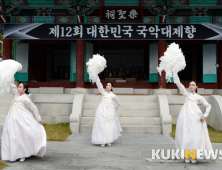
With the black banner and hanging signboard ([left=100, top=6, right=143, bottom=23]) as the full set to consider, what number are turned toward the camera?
2

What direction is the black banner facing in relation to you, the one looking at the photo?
facing the viewer

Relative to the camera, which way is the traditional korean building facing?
toward the camera

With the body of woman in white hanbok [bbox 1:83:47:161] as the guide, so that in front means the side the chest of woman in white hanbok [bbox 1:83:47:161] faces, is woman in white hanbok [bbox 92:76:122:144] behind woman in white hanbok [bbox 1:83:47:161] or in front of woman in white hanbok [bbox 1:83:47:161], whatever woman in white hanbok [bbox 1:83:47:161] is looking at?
behind

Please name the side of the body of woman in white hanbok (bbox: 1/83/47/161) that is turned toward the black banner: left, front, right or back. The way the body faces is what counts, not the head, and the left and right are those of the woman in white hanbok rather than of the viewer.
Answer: back

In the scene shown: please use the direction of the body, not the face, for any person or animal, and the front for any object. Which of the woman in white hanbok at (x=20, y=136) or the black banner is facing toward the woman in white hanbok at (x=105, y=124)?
the black banner

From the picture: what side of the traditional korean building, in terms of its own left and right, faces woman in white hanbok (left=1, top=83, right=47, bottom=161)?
front

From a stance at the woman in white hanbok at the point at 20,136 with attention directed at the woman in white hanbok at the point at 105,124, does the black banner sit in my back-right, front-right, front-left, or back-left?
front-left

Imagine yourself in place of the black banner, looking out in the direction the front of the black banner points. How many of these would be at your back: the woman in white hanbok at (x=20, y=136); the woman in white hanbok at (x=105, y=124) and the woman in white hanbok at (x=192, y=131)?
0

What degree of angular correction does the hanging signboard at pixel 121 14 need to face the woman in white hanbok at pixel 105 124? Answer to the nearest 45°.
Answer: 0° — it already faces them

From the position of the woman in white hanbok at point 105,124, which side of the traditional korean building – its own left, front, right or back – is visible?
front

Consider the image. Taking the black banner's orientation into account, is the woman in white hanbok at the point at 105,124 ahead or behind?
ahead

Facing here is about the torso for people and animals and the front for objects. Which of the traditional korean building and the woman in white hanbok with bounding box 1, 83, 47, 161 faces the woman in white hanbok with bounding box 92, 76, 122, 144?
the traditional korean building

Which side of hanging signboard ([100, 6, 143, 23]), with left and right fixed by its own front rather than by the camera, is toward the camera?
front
